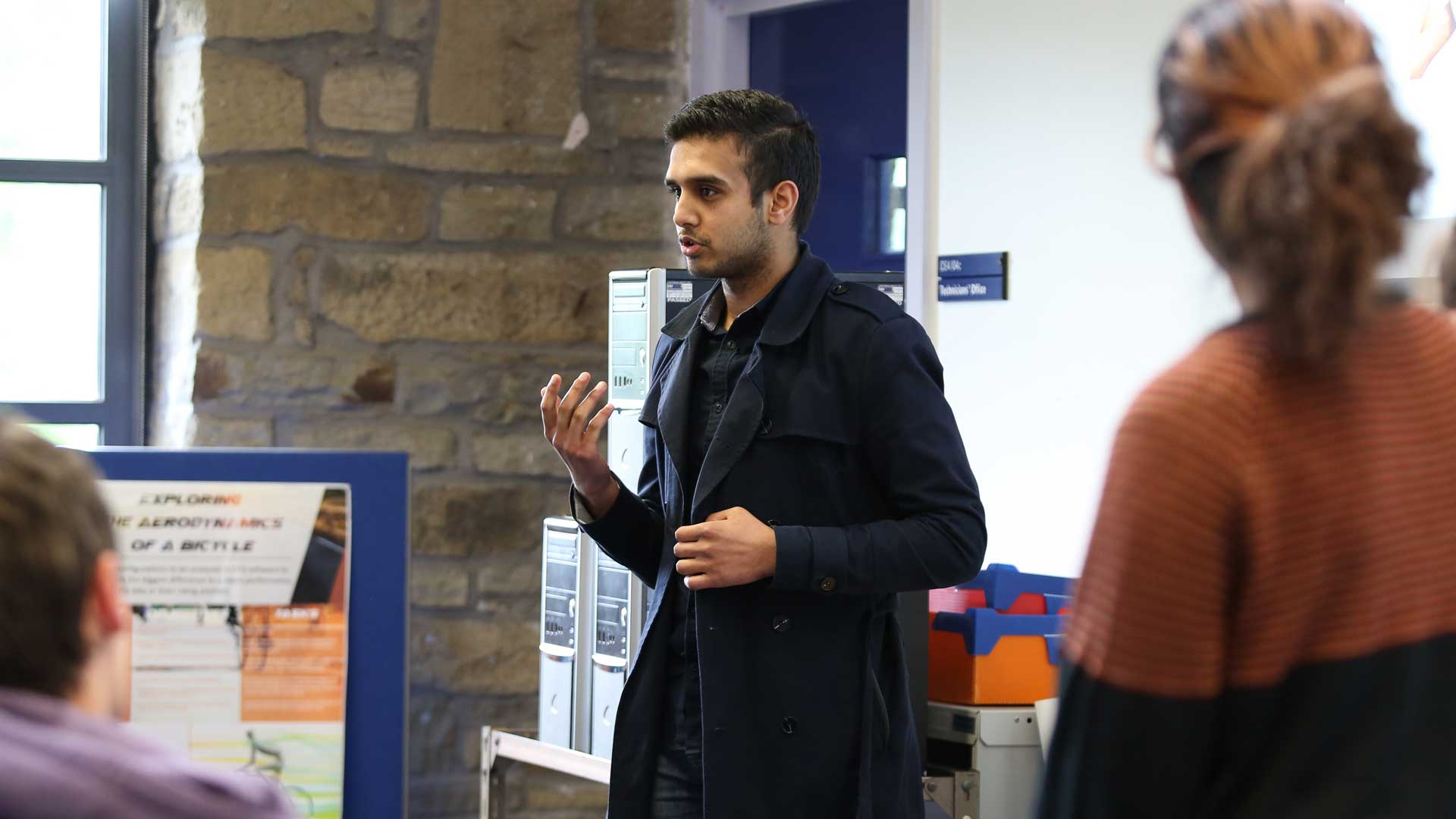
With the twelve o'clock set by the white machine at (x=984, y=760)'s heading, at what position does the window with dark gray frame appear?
The window with dark gray frame is roughly at 2 o'clock from the white machine.

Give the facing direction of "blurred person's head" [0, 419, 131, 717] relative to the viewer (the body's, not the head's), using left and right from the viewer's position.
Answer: facing away from the viewer and to the right of the viewer

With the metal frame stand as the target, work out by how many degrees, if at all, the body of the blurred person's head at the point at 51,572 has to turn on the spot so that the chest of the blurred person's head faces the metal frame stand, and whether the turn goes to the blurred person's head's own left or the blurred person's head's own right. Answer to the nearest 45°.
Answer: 0° — they already face it

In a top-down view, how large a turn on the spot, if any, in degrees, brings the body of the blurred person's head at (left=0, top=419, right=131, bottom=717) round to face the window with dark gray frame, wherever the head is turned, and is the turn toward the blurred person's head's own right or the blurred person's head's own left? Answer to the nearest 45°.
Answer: approximately 45° to the blurred person's head's own left

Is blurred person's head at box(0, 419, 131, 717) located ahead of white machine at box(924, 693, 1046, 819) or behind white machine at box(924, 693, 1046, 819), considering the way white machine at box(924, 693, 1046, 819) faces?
ahead

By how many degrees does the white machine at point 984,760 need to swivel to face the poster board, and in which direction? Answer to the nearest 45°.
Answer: approximately 45° to its right

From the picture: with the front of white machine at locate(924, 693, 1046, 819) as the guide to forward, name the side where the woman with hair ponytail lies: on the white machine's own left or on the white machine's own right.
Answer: on the white machine's own left

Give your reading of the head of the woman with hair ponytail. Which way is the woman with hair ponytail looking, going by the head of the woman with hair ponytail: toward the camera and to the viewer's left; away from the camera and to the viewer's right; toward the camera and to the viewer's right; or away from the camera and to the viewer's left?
away from the camera and to the viewer's left

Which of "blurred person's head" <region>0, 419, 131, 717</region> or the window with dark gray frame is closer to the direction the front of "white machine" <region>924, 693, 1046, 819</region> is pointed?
the blurred person's head

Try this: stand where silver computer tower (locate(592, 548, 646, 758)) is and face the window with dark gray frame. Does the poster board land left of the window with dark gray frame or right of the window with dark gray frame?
left

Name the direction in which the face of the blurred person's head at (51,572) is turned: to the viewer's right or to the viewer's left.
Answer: to the viewer's right

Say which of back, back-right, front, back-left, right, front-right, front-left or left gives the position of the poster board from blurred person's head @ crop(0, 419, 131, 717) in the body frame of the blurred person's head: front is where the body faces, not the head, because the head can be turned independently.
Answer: front-left

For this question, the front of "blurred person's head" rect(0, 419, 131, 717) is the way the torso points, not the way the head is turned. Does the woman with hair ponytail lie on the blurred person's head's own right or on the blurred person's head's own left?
on the blurred person's head's own right
